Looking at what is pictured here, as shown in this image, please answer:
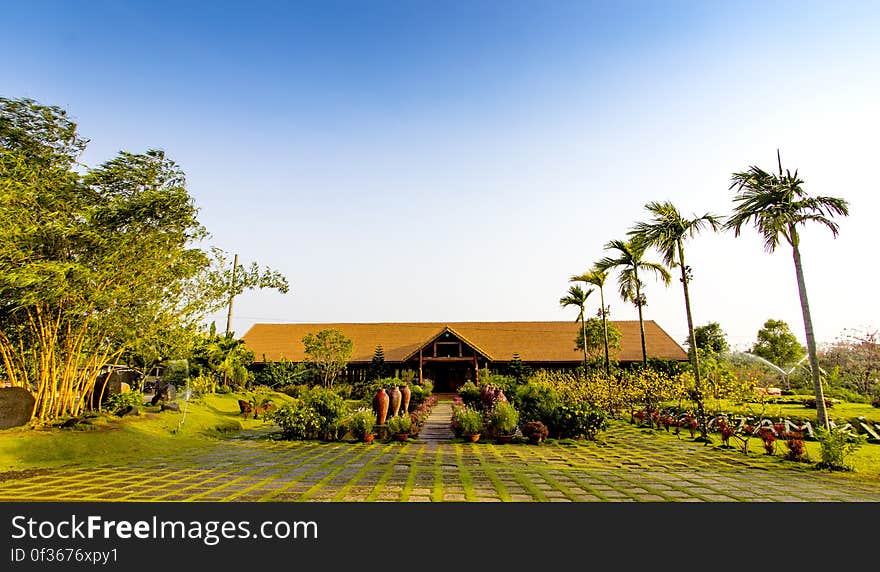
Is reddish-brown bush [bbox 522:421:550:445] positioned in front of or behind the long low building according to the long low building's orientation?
in front

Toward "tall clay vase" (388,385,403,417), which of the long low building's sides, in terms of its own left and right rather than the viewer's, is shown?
front

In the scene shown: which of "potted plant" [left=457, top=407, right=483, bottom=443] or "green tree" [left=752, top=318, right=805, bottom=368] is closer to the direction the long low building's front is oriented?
the potted plant

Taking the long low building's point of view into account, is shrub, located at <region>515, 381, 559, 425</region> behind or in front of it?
in front

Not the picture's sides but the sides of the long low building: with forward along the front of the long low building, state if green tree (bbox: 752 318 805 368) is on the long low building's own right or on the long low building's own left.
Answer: on the long low building's own left

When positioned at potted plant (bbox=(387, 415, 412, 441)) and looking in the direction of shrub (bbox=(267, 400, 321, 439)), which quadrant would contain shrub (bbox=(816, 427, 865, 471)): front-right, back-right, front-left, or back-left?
back-left

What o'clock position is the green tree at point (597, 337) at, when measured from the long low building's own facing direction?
The green tree is roughly at 10 o'clock from the long low building.

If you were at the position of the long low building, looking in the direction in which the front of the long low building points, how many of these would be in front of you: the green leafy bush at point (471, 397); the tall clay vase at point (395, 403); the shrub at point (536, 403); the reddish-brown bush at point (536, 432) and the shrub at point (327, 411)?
5

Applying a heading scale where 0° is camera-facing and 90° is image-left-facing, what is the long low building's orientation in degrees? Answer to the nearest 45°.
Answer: approximately 0°

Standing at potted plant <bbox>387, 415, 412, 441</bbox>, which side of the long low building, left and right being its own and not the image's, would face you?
front

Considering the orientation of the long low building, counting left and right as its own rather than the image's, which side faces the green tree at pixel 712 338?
left
